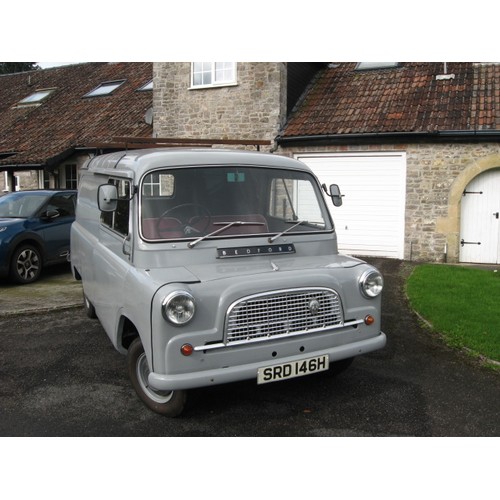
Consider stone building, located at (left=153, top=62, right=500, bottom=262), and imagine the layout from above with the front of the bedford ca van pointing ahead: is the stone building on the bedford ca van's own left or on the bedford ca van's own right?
on the bedford ca van's own left

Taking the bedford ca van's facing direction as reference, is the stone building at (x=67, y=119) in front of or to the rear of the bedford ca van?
to the rear

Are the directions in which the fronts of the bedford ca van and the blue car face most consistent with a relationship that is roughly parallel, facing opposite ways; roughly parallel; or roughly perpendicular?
roughly perpendicular

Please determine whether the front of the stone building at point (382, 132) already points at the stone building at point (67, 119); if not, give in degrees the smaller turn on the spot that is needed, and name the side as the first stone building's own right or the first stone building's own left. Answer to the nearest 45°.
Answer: approximately 135° to the first stone building's own right

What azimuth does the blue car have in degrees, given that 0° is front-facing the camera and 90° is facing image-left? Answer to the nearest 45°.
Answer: approximately 45°

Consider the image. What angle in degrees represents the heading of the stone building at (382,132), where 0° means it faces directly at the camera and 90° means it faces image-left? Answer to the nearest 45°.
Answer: approximately 0°

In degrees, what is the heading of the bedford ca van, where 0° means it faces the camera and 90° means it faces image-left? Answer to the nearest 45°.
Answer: approximately 315°
